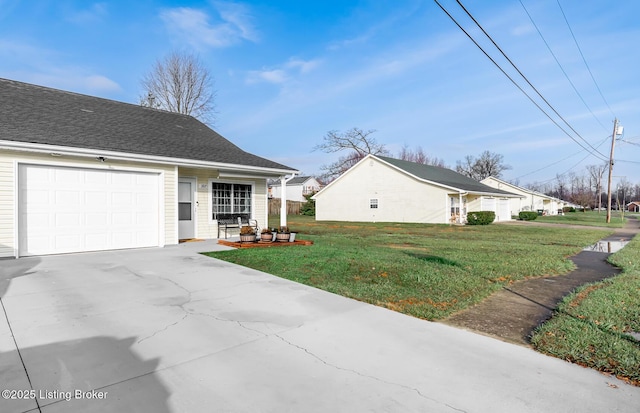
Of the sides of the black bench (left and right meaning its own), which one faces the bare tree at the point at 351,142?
left

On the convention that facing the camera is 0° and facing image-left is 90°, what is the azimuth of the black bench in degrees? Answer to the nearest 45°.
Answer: approximately 315°

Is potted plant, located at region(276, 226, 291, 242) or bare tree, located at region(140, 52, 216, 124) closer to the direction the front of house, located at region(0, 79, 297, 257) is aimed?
the potted plant

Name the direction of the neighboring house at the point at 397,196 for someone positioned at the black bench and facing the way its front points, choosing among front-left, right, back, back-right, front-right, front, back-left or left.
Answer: left

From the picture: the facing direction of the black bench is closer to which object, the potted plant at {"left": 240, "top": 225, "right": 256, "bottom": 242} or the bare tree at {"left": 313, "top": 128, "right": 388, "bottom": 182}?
the potted plant

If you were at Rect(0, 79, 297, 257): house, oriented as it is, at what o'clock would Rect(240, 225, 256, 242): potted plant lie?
The potted plant is roughly at 11 o'clock from the house.

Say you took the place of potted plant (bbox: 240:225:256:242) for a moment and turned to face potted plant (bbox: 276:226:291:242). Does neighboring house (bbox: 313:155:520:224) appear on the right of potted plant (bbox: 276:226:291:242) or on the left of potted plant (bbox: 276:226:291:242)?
left

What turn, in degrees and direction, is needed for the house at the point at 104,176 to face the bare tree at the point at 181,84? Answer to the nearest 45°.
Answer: approximately 135° to its left

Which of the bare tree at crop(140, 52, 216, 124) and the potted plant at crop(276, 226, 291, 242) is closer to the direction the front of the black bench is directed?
the potted plant

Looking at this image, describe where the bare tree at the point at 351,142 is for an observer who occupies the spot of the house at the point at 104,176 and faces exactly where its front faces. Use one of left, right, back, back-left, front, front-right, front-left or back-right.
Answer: left
